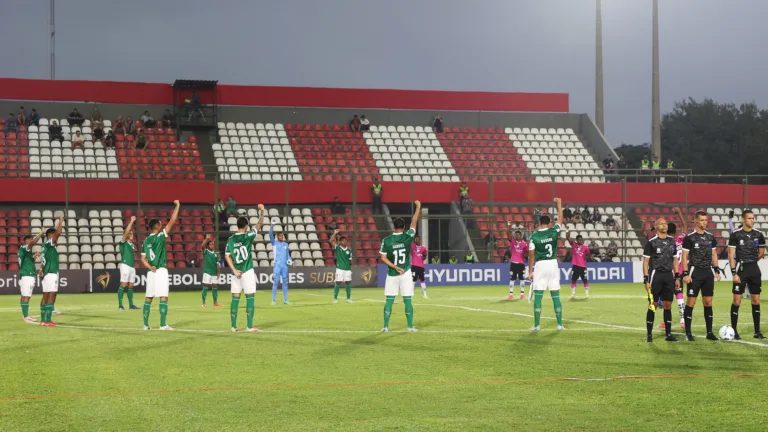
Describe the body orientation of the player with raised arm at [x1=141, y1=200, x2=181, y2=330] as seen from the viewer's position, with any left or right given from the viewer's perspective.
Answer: facing away from the viewer and to the right of the viewer

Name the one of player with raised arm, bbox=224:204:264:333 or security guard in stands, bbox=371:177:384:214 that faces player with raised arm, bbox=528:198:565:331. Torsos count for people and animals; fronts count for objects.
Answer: the security guard in stands

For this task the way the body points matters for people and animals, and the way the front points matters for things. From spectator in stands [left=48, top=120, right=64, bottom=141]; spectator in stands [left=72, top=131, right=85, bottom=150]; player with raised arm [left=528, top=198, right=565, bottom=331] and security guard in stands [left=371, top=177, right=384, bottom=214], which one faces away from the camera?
the player with raised arm

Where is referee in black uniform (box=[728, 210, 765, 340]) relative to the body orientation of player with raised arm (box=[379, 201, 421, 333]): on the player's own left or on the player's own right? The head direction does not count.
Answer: on the player's own right

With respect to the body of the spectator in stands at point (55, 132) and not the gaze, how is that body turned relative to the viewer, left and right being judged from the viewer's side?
facing the viewer

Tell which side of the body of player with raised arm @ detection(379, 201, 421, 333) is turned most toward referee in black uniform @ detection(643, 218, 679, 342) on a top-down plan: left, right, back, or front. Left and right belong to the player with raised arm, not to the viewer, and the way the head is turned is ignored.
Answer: right

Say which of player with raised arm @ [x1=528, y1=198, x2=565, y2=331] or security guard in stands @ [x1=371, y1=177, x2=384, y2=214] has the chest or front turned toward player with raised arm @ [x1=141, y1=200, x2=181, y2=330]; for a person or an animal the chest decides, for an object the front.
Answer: the security guard in stands

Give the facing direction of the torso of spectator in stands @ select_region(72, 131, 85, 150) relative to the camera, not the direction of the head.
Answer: toward the camera

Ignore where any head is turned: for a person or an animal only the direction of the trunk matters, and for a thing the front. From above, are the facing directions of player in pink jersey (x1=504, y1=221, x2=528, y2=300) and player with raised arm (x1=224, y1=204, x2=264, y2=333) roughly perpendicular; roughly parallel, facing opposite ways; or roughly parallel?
roughly parallel, facing opposite ways

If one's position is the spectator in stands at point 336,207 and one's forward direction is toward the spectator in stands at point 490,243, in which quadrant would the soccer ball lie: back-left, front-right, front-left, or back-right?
front-right

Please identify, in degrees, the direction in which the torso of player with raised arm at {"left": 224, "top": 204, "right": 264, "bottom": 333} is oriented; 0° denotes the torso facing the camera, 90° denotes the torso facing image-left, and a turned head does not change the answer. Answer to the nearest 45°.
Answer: approximately 180°

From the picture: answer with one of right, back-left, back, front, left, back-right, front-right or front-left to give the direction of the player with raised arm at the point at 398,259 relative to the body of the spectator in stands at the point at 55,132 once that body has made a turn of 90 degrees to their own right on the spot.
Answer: left

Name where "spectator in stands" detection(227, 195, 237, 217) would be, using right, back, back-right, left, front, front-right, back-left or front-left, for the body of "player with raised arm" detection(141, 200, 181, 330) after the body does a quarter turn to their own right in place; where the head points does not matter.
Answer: back-left

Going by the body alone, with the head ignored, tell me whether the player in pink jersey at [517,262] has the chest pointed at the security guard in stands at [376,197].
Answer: no

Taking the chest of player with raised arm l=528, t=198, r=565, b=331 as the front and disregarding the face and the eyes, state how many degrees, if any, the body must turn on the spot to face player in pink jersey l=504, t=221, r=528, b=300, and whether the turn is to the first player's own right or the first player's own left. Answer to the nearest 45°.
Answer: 0° — they already face them

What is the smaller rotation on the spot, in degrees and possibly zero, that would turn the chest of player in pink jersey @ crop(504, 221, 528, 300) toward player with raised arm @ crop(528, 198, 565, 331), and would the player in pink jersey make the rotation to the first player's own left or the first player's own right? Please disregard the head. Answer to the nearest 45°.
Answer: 0° — they already face them

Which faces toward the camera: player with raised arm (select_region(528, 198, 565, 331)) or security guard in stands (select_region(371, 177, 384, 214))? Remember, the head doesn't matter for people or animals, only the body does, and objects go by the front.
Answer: the security guard in stands

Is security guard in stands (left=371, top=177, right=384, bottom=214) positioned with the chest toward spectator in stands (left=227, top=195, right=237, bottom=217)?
no
